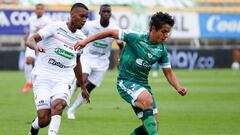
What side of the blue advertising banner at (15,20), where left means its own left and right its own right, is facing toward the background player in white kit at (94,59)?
front

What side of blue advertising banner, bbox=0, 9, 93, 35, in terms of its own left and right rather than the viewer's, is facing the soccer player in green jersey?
front

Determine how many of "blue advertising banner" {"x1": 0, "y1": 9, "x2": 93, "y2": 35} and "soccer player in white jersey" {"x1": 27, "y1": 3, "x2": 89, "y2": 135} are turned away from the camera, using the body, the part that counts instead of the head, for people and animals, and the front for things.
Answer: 0

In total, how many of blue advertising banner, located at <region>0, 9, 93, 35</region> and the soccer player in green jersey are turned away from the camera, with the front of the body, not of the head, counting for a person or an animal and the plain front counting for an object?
0

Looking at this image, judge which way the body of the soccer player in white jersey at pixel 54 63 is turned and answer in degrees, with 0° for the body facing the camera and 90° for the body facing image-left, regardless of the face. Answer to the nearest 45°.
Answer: approximately 315°

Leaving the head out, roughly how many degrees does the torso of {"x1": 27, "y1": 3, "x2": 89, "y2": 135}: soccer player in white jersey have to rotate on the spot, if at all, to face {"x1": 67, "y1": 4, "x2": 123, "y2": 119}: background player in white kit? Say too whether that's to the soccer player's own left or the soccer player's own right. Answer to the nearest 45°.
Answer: approximately 135° to the soccer player's own left

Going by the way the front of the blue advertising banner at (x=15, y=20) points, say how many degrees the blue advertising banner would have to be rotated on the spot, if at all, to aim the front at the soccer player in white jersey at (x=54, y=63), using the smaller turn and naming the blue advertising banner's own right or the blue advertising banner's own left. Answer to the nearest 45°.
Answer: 0° — it already faces them

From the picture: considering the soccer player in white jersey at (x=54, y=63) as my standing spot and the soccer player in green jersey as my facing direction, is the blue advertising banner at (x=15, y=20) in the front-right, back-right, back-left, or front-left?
back-left
